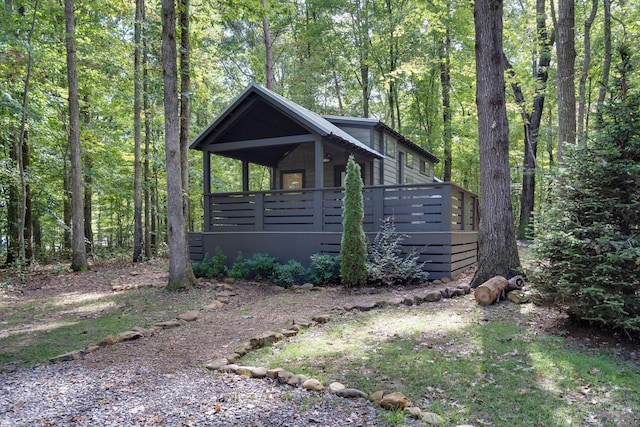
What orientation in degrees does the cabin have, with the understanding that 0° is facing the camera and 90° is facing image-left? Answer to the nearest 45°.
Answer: approximately 45°

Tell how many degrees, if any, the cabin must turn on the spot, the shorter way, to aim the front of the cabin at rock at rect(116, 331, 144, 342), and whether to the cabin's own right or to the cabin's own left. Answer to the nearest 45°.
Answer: approximately 45° to the cabin's own left

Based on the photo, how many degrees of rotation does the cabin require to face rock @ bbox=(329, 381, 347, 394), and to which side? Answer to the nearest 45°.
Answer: approximately 45° to its left

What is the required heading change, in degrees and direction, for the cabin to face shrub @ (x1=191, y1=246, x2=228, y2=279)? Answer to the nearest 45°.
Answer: approximately 45° to its right

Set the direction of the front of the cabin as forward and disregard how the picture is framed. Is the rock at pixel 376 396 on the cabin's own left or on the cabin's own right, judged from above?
on the cabin's own left

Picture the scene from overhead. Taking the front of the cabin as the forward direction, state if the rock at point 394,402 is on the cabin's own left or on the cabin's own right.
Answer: on the cabin's own left

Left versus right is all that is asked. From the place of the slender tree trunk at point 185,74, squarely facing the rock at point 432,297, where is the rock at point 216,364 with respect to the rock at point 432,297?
right

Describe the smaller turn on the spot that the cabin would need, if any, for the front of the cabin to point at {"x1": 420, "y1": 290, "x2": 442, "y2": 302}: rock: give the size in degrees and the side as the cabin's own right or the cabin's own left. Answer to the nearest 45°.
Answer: approximately 90° to the cabin's own left
